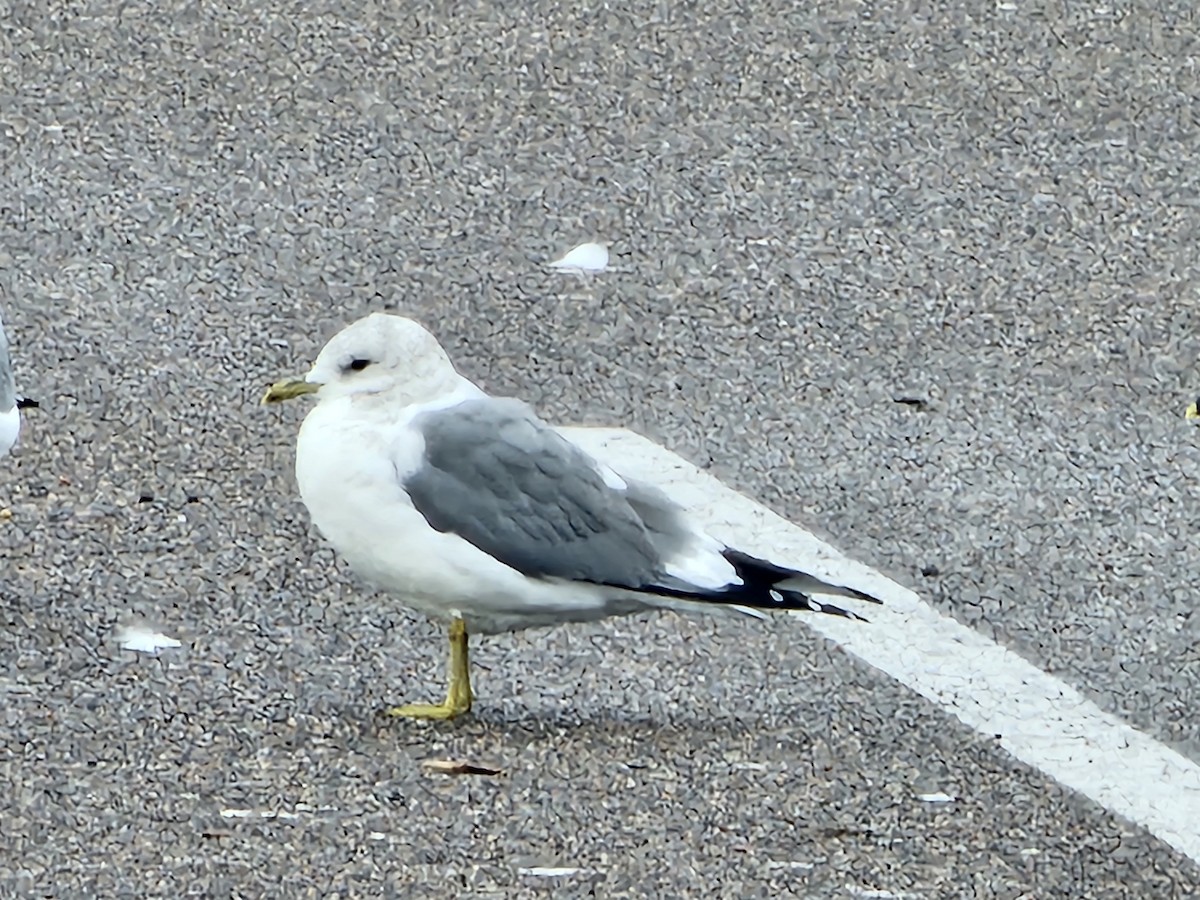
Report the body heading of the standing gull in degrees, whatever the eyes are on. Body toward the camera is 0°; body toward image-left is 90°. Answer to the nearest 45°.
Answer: approximately 90°

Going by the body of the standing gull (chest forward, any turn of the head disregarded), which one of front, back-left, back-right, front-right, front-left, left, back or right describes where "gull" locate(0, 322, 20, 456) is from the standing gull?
front-right
